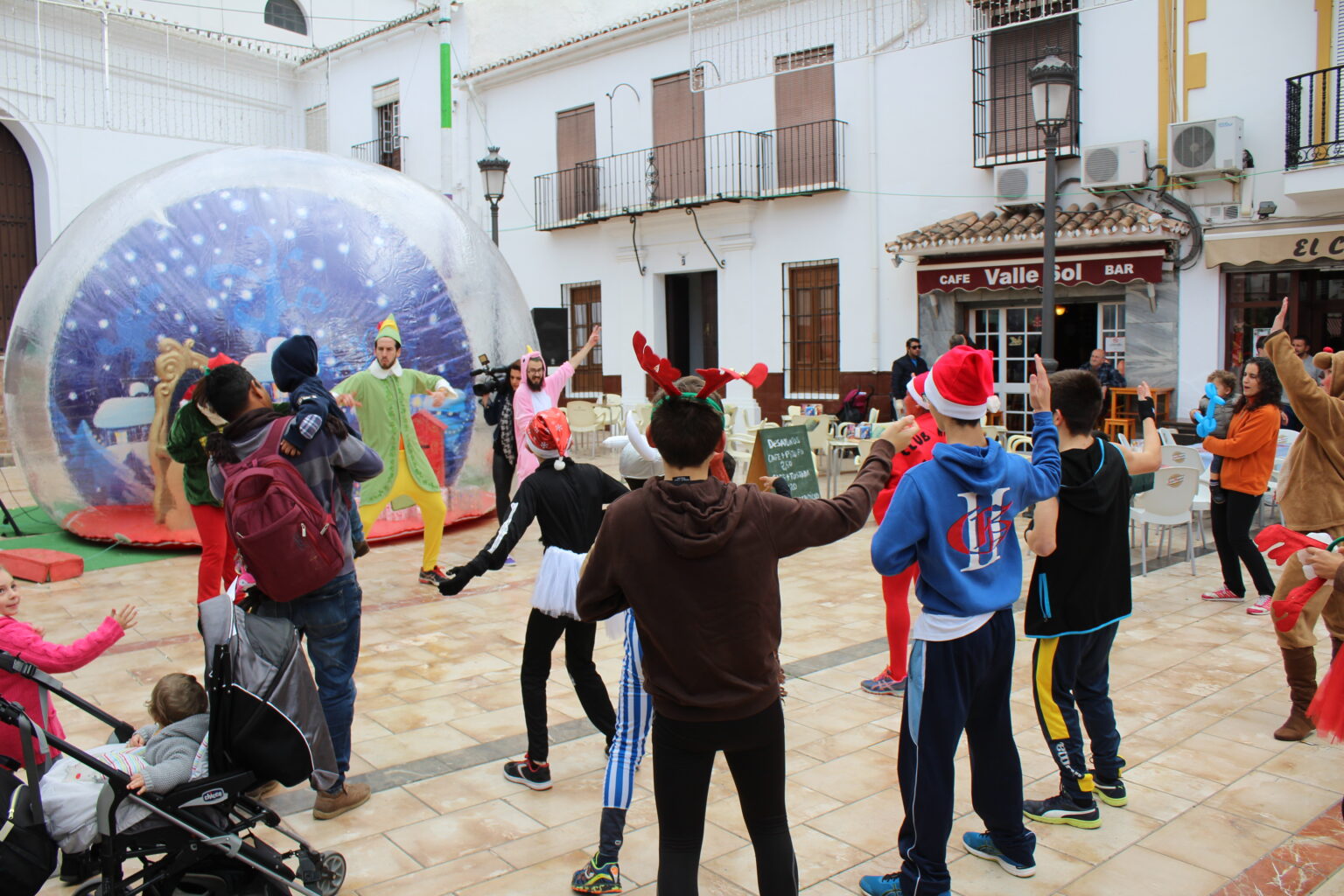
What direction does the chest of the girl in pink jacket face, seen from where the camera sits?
to the viewer's right

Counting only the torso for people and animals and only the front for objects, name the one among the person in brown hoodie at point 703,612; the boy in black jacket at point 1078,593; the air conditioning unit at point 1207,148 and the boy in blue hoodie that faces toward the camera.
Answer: the air conditioning unit

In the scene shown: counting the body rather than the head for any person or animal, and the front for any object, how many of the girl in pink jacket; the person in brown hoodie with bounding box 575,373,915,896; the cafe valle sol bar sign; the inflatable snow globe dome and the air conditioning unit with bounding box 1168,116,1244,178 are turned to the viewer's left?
0

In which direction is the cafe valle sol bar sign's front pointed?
toward the camera

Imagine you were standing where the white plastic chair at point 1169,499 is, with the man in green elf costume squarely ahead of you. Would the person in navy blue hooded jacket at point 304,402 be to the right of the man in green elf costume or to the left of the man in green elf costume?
left

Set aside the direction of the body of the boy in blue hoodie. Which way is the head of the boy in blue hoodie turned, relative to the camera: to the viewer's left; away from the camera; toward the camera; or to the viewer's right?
away from the camera

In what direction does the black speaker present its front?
toward the camera

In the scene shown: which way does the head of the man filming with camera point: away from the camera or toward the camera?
toward the camera

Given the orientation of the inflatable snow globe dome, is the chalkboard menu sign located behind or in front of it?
in front

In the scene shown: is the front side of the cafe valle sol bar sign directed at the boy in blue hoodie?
yes

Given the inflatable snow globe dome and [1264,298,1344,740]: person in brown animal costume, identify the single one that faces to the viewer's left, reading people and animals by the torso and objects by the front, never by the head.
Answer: the person in brown animal costume

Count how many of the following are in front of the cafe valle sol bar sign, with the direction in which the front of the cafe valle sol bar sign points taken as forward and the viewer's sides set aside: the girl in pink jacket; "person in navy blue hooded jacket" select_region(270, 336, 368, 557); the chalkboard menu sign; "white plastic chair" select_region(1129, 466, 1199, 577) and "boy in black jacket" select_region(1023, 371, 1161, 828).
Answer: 5

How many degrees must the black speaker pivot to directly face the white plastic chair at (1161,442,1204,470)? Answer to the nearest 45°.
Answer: approximately 45° to its left

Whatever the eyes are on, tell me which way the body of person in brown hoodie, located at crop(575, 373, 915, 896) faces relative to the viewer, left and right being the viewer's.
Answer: facing away from the viewer

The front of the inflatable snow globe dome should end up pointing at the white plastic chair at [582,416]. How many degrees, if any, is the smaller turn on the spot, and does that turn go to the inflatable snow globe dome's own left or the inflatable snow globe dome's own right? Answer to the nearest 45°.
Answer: approximately 135° to the inflatable snow globe dome's own left

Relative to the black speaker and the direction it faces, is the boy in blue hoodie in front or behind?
in front

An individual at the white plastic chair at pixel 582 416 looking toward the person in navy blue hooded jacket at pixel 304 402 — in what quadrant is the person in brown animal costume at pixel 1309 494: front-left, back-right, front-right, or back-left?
front-left

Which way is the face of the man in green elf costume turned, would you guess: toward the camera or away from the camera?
toward the camera

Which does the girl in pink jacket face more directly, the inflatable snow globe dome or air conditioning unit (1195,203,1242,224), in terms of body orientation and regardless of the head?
the air conditioning unit

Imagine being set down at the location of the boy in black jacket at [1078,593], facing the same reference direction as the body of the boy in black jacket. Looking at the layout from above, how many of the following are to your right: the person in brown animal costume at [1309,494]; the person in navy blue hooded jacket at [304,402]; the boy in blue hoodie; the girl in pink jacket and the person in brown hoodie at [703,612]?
1
